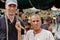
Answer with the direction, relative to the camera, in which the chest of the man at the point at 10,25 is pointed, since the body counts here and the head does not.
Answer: toward the camera
